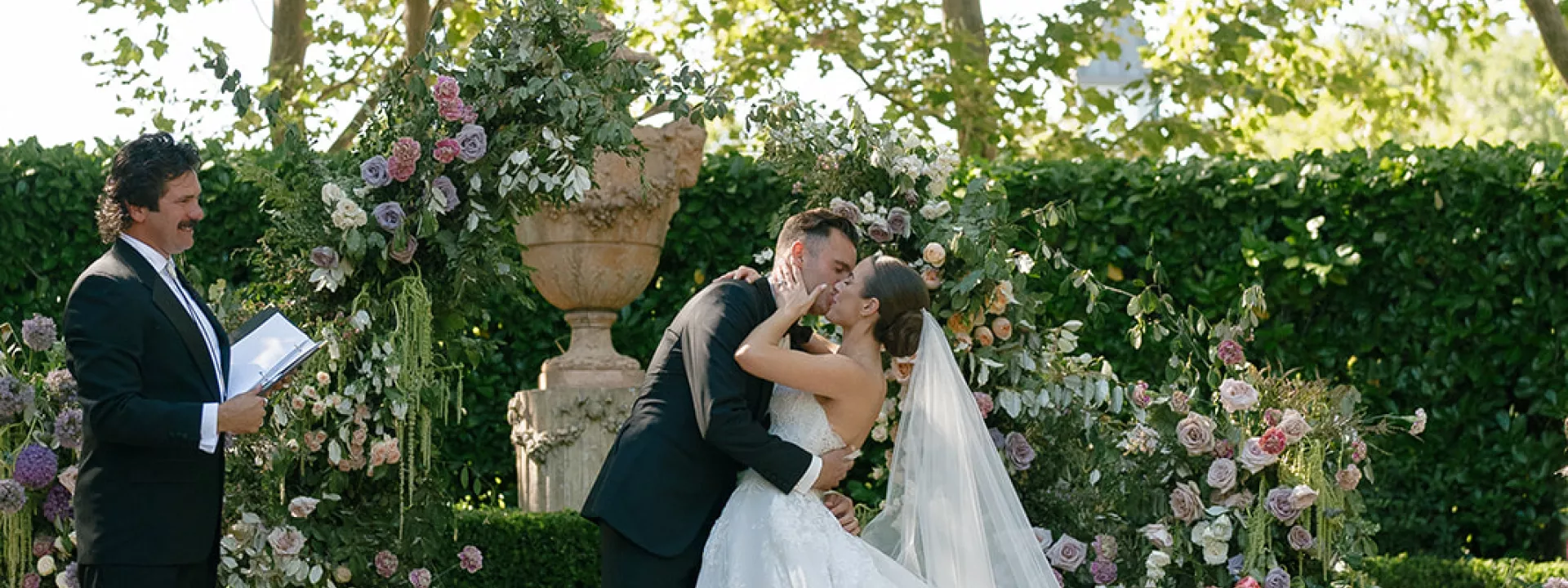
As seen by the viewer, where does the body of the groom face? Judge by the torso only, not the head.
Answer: to the viewer's right

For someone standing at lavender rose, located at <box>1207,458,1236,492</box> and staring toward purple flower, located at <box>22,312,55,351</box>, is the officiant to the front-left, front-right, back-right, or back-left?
front-left

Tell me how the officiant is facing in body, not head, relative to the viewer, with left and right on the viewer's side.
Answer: facing to the right of the viewer

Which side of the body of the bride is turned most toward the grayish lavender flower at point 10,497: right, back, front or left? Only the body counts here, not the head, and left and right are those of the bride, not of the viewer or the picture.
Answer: front

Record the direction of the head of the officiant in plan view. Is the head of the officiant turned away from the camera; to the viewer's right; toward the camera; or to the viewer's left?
to the viewer's right

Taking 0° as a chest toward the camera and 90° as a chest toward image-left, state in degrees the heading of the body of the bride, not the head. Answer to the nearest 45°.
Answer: approximately 90°

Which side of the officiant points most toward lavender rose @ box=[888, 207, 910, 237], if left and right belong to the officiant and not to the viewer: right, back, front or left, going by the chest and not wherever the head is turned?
front

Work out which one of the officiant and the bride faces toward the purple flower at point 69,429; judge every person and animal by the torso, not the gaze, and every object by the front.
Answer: the bride

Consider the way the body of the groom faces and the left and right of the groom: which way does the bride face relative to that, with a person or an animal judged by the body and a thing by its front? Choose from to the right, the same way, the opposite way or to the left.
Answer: the opposite way

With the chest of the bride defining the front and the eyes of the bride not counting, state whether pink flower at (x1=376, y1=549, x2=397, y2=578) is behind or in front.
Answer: in front

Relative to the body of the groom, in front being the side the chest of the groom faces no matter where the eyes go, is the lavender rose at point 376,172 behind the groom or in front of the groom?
behind

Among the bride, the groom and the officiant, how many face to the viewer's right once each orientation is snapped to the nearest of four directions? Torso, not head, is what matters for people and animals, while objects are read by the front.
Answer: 2
